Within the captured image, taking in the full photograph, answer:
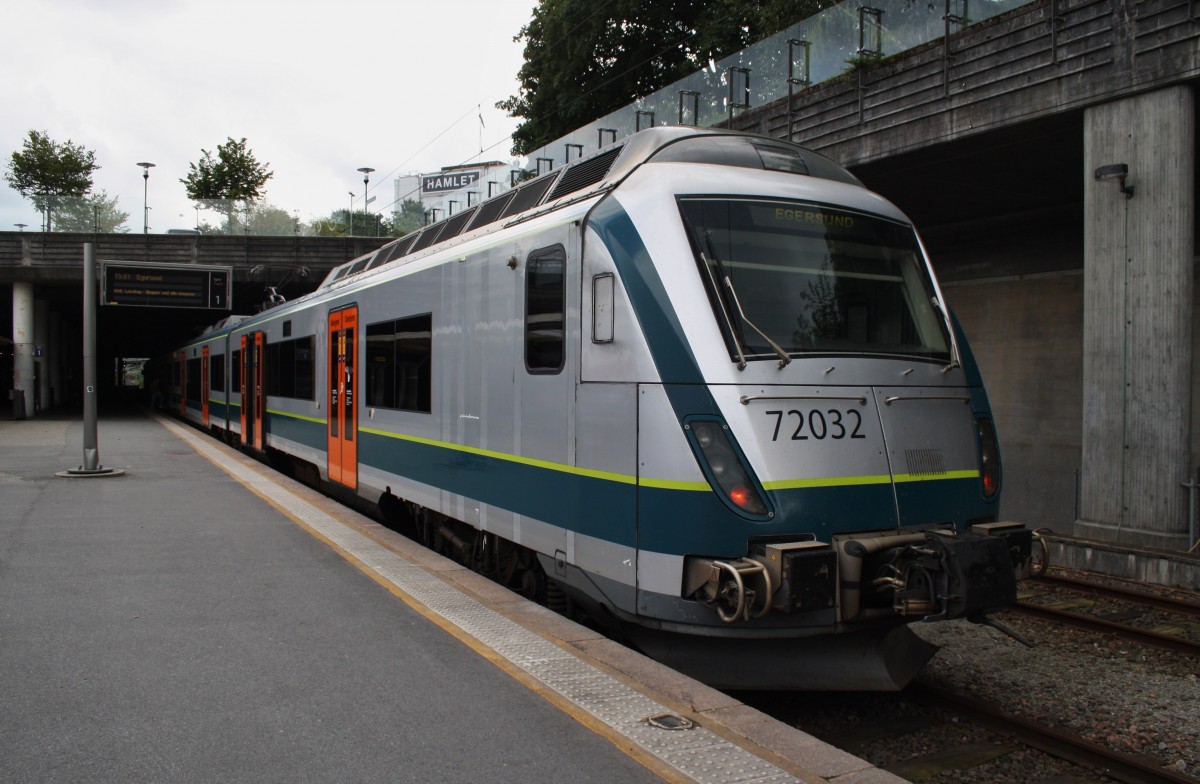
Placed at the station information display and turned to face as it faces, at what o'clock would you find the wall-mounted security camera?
The wall-mounted security camera is roughly at 11 o'clock from the station information display.

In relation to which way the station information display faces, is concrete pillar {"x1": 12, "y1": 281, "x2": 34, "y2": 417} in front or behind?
behind

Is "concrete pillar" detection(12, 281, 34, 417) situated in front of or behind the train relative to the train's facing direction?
behind

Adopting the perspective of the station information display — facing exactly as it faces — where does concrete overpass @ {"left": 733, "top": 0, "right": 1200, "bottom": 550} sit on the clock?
The concrete overpass is roughly at 11 o'clock from the station information display.

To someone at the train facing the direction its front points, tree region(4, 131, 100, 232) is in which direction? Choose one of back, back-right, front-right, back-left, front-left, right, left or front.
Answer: back

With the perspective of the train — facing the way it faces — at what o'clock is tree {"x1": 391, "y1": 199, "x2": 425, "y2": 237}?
The tree is roughly at 7 o'clock from the train.

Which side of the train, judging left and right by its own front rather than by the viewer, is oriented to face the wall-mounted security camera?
left

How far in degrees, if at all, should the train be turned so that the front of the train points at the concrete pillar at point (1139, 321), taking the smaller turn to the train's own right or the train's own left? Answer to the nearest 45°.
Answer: approximately 90° to the train's own left

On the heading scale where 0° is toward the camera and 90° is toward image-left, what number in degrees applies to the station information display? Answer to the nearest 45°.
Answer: approximately 0°

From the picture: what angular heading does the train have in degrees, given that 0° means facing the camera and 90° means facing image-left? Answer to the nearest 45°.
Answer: approximately 315°

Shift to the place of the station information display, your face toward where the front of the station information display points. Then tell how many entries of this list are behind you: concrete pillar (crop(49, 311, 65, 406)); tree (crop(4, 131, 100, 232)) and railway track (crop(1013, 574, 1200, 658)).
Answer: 2
